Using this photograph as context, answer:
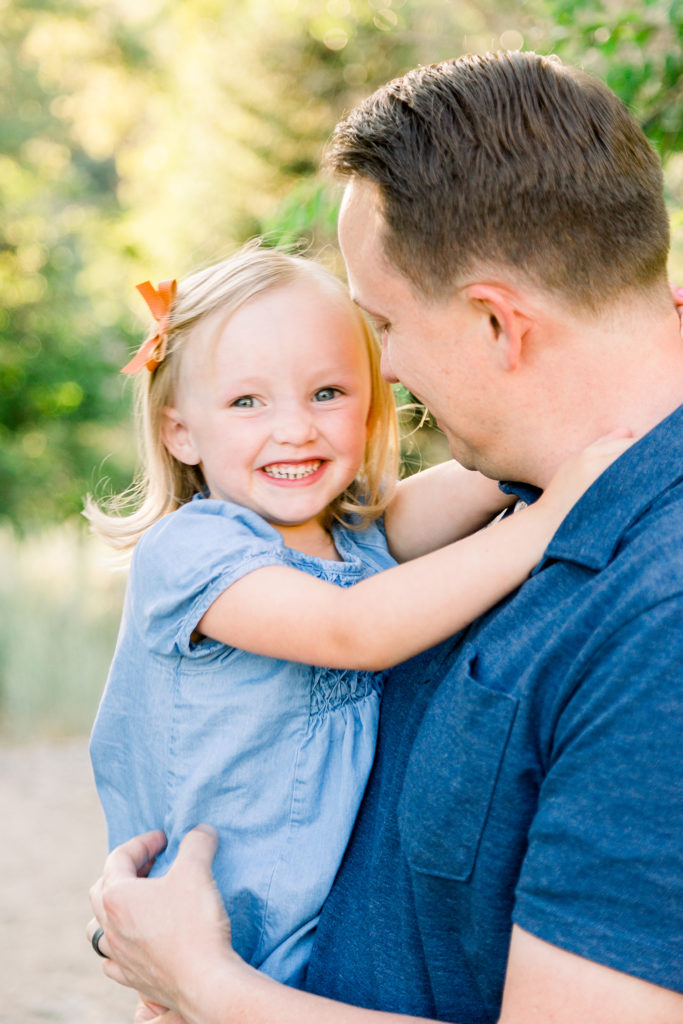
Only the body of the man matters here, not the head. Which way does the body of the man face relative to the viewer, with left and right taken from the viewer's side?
facing to the left of the viewer

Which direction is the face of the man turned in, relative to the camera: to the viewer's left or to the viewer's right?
to the viewer's left

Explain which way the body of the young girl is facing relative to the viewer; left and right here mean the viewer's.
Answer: facing the viewer and to the right of the viewer
